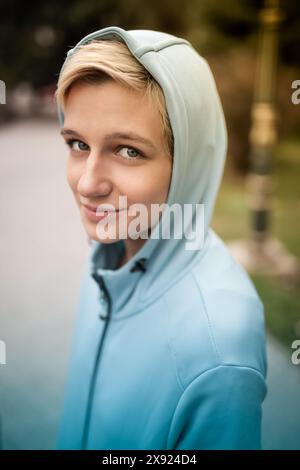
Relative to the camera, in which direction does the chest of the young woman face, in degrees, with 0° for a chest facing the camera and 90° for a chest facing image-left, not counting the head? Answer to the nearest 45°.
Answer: approximately 45°
